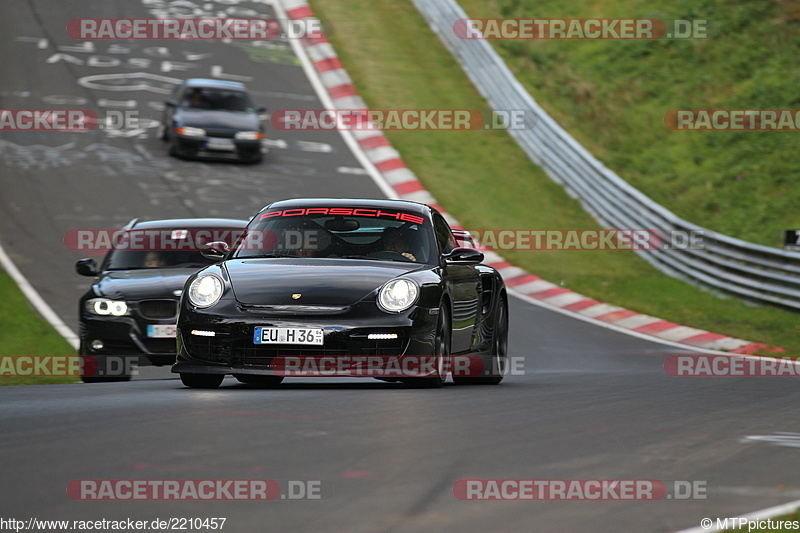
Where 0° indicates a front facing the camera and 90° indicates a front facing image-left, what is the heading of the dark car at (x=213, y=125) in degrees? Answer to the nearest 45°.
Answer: approximately 0°

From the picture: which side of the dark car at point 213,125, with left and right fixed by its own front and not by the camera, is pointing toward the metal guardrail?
left

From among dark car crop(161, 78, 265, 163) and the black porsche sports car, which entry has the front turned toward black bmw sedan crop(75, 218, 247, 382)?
dark car crop(161, 78, 265, 163)

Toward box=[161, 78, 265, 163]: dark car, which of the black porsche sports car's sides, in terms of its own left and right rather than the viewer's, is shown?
back

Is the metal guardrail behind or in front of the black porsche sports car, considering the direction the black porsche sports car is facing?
behind

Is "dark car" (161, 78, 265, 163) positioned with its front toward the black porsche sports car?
yes

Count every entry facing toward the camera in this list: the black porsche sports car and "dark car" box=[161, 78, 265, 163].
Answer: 2

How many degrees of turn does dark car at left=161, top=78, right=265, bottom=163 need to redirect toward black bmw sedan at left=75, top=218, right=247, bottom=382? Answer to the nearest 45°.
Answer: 0° — it already faces it
